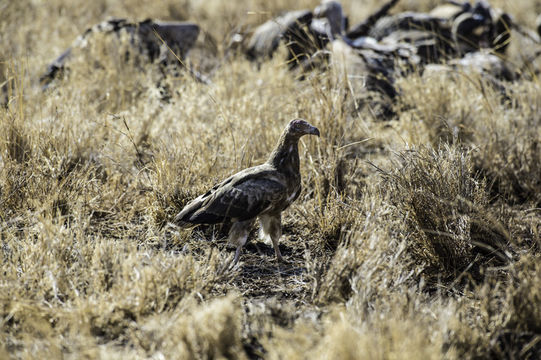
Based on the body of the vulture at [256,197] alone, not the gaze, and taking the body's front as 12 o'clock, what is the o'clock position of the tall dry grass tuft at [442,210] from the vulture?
The tall dry grass tuft is roughly at 12 o'clock from the vulture.

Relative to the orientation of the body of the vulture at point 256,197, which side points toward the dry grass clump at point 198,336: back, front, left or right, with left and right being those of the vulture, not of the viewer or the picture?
right

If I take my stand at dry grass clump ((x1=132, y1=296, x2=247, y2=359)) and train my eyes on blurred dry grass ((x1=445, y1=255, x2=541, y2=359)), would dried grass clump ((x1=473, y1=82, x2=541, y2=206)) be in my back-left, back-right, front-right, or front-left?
front-left

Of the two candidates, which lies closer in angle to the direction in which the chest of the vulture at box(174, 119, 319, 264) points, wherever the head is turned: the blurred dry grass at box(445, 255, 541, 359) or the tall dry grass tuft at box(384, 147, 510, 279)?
the tall dry grass tuft

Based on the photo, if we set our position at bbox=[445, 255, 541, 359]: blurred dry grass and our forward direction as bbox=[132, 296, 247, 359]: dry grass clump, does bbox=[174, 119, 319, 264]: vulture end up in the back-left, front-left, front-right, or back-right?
front-right

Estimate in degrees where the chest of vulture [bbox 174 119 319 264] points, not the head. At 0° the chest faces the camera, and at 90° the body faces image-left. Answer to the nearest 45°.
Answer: approximately 270°

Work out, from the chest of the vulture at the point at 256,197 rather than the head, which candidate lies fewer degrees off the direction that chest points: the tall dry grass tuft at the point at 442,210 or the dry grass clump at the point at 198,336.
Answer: the tall dry grass tuft

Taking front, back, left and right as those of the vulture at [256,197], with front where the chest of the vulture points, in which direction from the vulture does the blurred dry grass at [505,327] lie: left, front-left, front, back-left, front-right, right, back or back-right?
front-right

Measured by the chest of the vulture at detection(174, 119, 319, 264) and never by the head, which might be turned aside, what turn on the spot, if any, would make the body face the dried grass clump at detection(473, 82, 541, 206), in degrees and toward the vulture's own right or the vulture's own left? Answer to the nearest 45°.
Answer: approximately 45° to the vulture's own left

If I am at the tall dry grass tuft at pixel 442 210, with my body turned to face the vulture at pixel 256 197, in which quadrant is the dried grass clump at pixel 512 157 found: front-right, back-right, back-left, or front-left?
back-right

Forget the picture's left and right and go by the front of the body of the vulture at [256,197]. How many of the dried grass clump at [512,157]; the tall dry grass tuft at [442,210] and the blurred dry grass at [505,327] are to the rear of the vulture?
0
